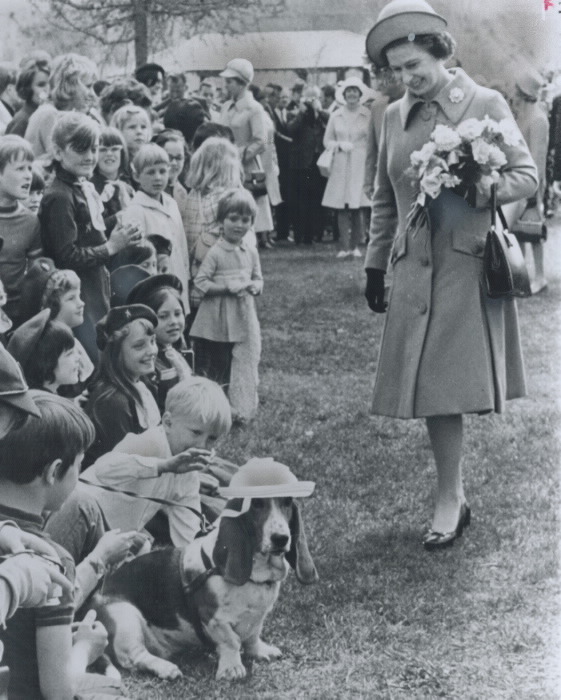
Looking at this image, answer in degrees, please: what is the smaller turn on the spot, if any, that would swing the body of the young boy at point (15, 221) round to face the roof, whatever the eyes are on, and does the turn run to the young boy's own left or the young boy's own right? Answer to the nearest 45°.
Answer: approximately 90° to the young boy's own left

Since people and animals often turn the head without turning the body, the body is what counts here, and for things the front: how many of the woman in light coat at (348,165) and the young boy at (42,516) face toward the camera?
1

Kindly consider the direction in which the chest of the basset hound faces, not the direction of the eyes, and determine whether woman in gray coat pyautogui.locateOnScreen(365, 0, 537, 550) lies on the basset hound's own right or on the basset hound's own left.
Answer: on the basset hound's own left

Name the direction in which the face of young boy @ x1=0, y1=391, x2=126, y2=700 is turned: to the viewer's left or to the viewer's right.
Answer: to the viewer's right

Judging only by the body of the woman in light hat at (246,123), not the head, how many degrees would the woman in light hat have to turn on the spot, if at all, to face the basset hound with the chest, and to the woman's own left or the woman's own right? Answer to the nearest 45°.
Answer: approximately 45° to the woman's own left

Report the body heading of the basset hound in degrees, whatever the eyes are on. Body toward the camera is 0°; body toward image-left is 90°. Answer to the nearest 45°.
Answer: approximately 315°

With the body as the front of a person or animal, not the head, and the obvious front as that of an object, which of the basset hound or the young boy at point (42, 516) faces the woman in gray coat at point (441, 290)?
the young boy

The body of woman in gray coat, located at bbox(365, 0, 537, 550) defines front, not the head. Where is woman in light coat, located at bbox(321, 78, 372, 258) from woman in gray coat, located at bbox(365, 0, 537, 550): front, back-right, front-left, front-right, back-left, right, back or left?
back-right

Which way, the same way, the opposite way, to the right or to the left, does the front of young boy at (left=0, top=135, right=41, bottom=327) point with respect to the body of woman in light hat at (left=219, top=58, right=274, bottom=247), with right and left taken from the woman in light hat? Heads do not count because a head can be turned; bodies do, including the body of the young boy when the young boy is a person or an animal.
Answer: to the left

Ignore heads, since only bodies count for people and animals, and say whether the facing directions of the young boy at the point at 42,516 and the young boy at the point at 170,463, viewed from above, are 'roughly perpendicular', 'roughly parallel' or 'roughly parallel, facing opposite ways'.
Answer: roughly parallel
